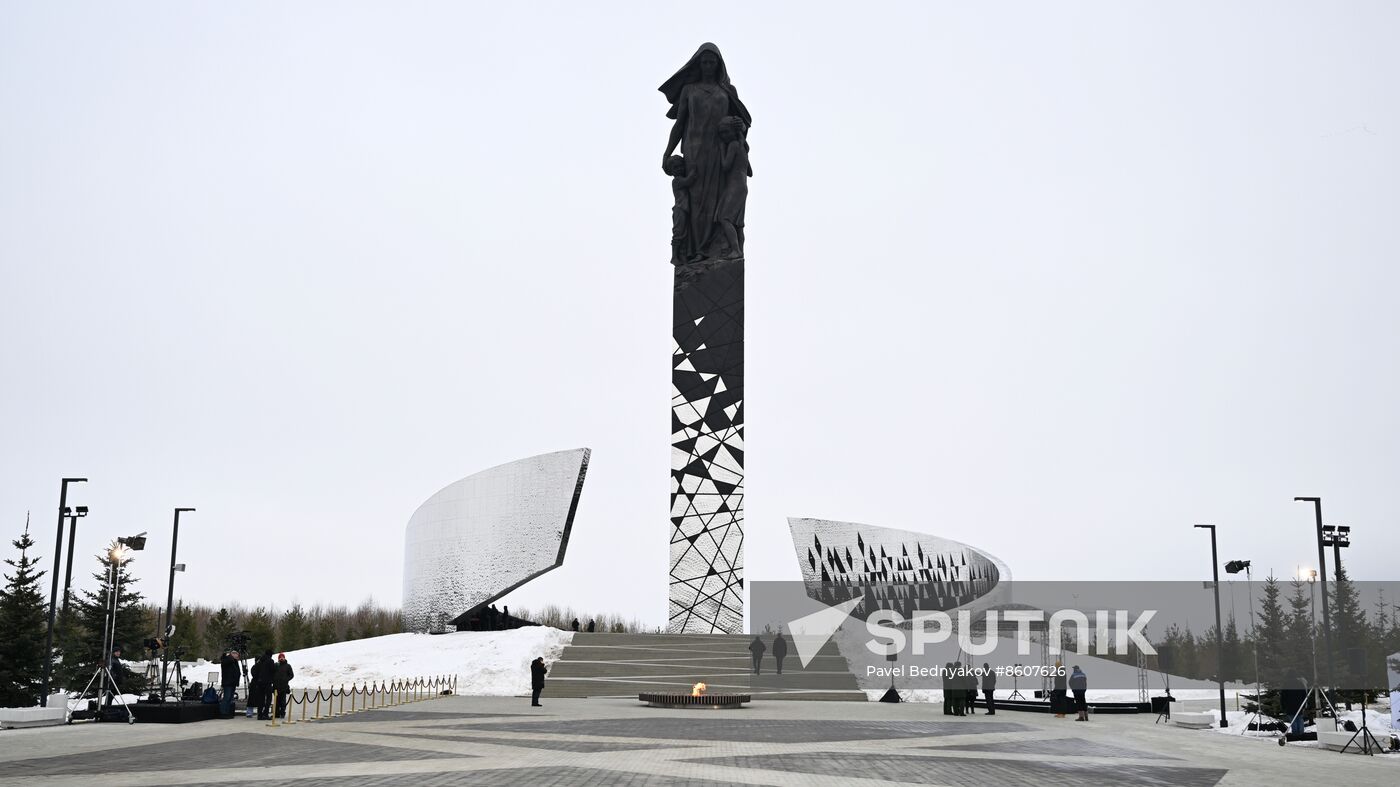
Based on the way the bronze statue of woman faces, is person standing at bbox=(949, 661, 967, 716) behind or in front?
in front

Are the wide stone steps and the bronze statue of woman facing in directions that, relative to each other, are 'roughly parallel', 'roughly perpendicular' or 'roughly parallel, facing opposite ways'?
roughly parallel

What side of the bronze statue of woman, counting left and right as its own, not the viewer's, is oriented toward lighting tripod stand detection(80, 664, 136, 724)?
front

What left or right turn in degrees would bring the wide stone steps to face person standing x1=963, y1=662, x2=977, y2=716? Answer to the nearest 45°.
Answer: approximately 45° to its left

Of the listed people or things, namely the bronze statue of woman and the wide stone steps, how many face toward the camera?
2

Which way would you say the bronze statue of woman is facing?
toward the camera

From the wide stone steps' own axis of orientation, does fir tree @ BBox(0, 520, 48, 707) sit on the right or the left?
on its right

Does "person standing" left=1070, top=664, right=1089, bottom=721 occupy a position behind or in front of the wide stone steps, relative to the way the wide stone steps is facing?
in front

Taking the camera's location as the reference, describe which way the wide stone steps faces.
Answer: facing the viewer

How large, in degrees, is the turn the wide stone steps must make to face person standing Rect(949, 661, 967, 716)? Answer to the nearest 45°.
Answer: approximately 45° to its left
